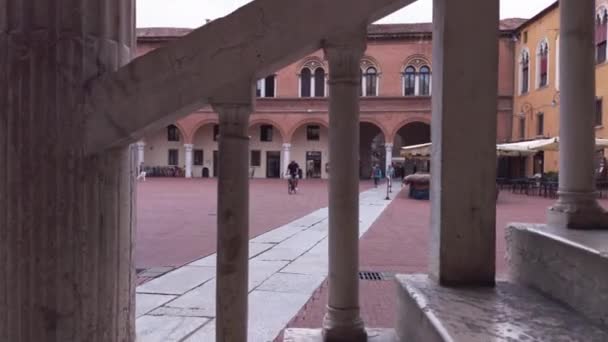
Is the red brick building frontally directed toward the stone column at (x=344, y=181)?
yes

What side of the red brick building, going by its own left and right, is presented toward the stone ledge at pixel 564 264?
front

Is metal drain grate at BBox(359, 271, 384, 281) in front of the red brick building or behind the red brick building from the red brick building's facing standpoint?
in front

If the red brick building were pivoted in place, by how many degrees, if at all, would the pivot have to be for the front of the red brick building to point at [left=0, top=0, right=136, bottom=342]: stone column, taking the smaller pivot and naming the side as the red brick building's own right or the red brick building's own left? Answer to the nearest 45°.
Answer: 0° — it already faces it

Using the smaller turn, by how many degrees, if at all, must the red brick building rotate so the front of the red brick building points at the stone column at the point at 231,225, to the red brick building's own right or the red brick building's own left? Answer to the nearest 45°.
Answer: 0° — it already faces it

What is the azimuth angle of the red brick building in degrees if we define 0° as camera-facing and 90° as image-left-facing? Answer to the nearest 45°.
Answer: approximately 0°

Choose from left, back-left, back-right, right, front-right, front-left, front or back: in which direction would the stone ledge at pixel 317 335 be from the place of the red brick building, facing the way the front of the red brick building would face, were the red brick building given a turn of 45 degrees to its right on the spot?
front-left

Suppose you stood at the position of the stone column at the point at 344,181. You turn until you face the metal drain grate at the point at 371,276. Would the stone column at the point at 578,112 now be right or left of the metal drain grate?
right

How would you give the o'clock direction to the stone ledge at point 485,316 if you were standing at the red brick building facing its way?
The stone ledge is roughly at 12 o'clock from the red brick building.
